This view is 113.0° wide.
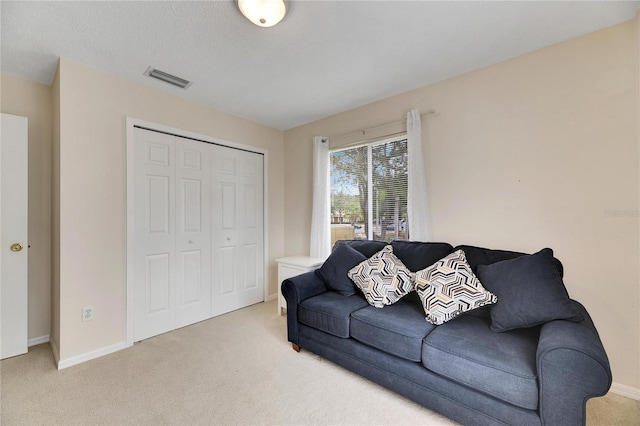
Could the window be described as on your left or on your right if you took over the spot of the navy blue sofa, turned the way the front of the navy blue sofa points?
on your right

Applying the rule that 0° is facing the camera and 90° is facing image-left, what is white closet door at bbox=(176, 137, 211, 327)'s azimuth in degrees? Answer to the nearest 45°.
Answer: approximately 315°

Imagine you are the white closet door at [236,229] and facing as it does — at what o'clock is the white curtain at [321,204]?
The white curtain is roughly at 11 o'clock from the white closet door.

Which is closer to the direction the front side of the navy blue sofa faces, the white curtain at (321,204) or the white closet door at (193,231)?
the white closet door
